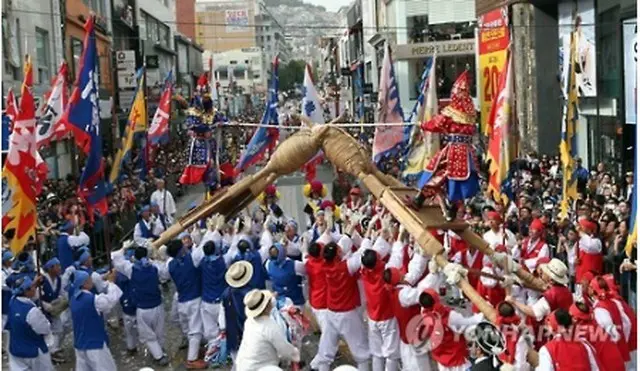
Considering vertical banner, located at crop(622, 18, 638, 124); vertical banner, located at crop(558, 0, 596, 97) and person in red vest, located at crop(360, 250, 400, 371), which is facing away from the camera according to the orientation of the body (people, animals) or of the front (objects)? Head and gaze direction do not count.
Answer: the person in red vest

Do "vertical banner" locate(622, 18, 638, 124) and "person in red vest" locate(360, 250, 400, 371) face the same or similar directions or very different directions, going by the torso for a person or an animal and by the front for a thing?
very different directions

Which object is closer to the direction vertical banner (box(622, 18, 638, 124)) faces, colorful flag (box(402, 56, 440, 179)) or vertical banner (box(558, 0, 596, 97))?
the colorful flag

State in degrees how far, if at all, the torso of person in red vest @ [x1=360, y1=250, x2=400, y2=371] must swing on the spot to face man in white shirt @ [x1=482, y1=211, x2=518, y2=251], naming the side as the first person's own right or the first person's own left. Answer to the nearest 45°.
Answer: approximately 45° to the first person's own right

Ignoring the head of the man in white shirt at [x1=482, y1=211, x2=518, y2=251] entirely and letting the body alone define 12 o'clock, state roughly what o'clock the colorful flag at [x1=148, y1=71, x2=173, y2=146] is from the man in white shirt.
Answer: The colorful flag is roughly at 3 o'clock from the man in white shirt.

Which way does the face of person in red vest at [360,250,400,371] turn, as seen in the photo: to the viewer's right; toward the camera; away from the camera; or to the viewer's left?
away from the camera

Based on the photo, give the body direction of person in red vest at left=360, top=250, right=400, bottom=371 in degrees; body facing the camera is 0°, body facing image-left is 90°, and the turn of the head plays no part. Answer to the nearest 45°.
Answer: approximately 180°

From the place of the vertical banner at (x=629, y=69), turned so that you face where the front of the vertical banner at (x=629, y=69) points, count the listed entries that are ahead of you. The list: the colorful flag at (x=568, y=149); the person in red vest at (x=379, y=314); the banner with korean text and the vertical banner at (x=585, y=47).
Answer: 2

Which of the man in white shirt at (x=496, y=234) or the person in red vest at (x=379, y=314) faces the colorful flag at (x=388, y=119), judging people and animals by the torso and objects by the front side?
the person in red vest

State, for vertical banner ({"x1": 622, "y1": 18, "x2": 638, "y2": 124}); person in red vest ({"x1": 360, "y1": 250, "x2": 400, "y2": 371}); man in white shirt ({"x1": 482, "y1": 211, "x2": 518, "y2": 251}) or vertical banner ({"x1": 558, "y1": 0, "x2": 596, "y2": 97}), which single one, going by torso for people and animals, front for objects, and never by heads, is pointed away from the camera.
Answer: the person in red vest

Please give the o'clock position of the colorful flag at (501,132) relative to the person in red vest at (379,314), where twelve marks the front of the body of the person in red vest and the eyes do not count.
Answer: The colorful flag is roughly at 1 o'clock from the person in red vest.
